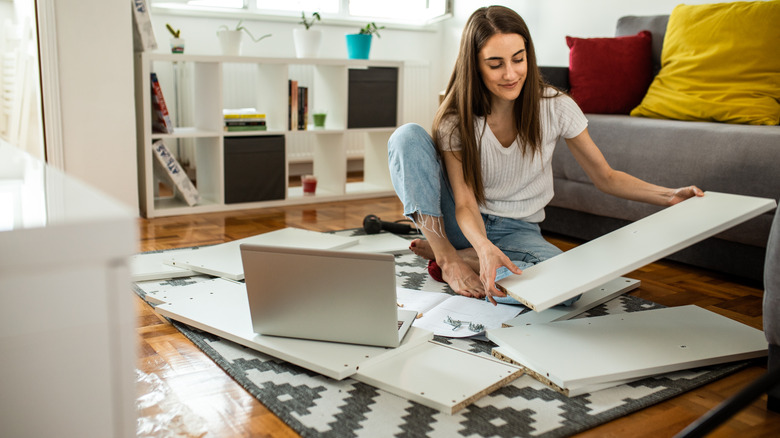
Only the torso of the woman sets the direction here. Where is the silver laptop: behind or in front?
in front

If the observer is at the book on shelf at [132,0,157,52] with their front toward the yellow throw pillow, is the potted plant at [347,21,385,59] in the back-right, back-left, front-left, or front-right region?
front-left

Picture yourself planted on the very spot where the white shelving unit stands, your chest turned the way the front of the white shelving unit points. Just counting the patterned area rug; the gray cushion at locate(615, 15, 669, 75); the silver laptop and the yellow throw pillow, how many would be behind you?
0

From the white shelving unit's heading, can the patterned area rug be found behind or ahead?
ahead

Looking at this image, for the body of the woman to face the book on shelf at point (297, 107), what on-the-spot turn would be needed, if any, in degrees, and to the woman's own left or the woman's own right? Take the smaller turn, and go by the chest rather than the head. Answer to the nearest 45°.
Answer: approximately 135° to the woman's own right

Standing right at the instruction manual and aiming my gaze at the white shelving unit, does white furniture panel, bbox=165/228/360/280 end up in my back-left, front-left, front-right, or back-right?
front-left

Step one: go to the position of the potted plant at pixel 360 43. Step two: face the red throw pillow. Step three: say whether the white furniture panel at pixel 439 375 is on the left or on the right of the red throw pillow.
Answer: right

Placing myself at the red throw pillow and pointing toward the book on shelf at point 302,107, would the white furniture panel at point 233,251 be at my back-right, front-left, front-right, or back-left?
front-left

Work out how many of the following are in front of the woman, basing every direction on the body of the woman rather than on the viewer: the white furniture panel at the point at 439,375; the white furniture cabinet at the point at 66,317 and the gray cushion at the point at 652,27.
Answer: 2

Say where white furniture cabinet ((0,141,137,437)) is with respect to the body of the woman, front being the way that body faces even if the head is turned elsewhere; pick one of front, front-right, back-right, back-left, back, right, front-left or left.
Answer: front

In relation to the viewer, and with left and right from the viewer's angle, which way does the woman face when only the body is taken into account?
facing the viewer

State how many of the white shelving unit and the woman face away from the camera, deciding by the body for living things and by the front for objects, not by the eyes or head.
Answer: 0

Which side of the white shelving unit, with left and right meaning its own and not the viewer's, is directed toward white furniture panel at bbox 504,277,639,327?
front

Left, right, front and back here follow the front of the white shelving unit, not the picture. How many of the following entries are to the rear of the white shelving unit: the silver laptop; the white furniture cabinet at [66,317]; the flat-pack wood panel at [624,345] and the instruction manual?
0

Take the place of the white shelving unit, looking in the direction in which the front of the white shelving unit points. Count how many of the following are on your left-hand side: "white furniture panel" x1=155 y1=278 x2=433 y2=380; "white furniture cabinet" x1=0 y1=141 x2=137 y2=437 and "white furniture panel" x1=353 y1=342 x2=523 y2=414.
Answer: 0

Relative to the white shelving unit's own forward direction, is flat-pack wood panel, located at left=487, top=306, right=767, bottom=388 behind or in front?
in front

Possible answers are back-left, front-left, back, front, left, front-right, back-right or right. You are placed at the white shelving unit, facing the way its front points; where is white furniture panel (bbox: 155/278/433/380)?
front-right

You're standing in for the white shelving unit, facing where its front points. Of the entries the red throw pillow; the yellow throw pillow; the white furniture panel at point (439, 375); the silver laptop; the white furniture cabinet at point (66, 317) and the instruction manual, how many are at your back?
0
